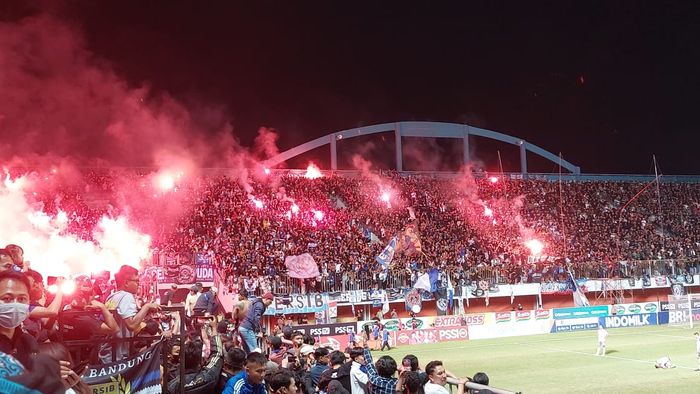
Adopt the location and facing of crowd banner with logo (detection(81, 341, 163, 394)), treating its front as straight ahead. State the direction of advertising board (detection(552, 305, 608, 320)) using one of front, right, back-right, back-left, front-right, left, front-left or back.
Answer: back-left

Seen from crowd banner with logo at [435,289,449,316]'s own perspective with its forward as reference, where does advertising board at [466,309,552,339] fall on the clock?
The advertising board is roughly at 9 o'clock from the crowd banner with logo.

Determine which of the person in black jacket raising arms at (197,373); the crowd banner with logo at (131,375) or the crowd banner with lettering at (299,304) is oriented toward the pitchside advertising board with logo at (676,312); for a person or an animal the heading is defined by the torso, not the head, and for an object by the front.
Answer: the person in black jacket raising arms

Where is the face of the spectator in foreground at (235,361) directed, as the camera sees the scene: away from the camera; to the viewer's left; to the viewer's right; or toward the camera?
away from the camera

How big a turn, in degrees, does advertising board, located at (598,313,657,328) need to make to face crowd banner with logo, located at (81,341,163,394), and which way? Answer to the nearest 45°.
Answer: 0° — it already faces it
